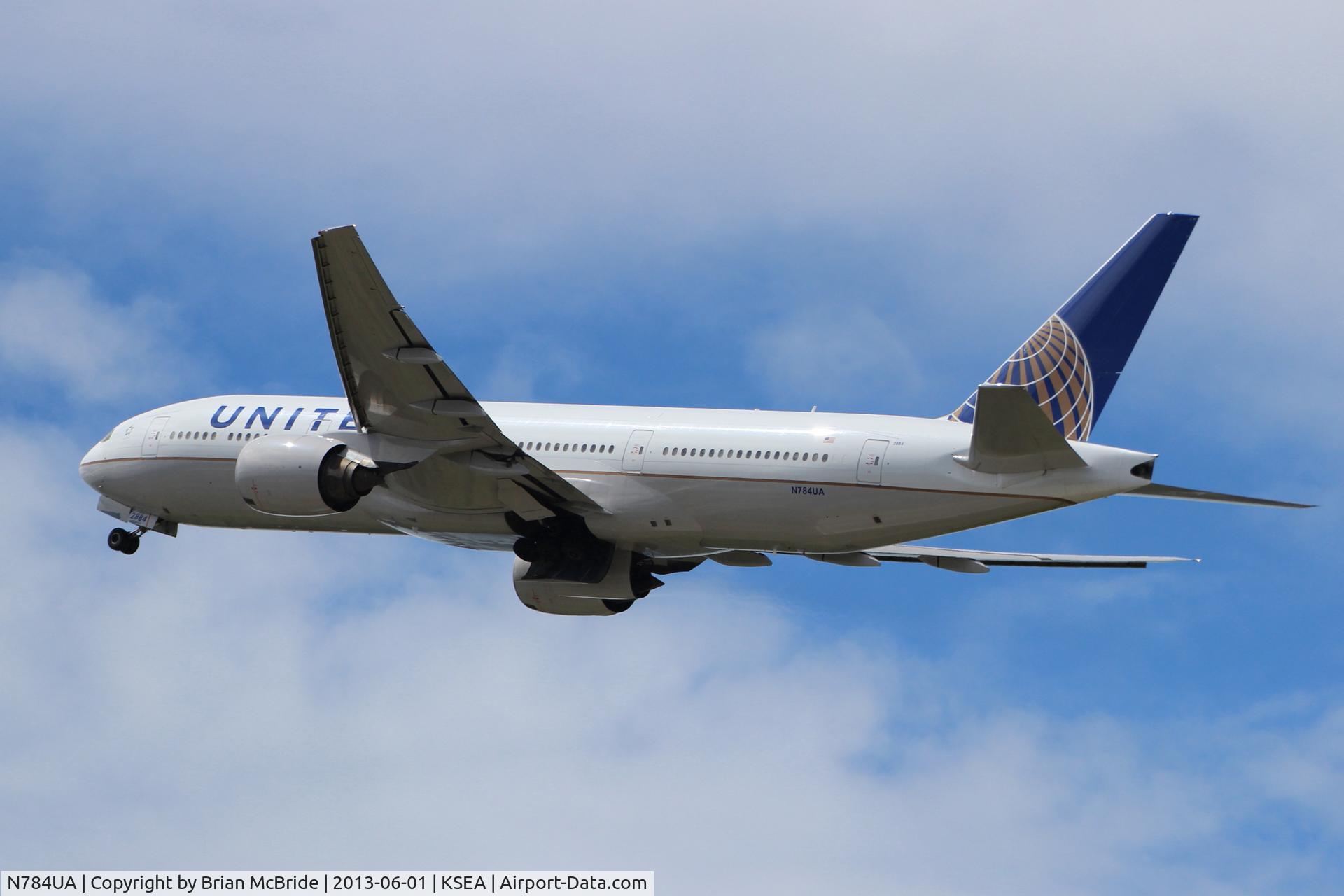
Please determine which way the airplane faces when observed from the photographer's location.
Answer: facing away from the viewer and to the left of the viewer
